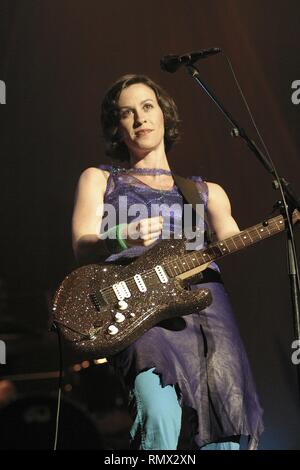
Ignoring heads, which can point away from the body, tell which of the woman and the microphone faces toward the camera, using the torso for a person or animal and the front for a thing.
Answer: the woman

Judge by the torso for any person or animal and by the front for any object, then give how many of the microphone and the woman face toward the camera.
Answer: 1

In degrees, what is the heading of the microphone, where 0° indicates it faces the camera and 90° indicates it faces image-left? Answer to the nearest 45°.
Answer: approximately 90°

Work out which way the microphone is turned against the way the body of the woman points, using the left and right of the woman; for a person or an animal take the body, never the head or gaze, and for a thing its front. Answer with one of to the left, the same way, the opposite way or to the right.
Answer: to the right

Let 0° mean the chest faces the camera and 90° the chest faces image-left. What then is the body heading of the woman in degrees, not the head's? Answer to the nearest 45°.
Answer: approximately 0°
